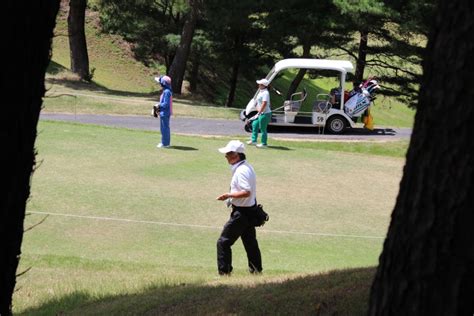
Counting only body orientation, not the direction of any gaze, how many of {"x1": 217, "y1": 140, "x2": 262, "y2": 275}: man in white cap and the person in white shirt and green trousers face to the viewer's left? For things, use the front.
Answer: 2

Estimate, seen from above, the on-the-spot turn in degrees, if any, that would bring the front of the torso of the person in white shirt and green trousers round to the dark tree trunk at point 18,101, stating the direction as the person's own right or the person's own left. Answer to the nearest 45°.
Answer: approximately 90° to the person's own left

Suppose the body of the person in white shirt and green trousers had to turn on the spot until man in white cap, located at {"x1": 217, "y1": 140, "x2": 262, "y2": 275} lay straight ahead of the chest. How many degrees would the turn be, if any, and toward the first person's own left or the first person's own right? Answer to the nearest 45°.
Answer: approximately 90° to the first person's own left

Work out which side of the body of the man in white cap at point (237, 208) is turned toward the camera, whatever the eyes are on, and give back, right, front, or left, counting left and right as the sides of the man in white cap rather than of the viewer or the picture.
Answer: left

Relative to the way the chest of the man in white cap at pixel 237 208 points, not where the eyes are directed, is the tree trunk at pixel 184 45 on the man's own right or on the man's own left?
on the man's own right

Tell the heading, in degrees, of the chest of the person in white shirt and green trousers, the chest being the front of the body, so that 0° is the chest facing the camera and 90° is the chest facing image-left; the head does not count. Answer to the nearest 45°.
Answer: approximately 90°
